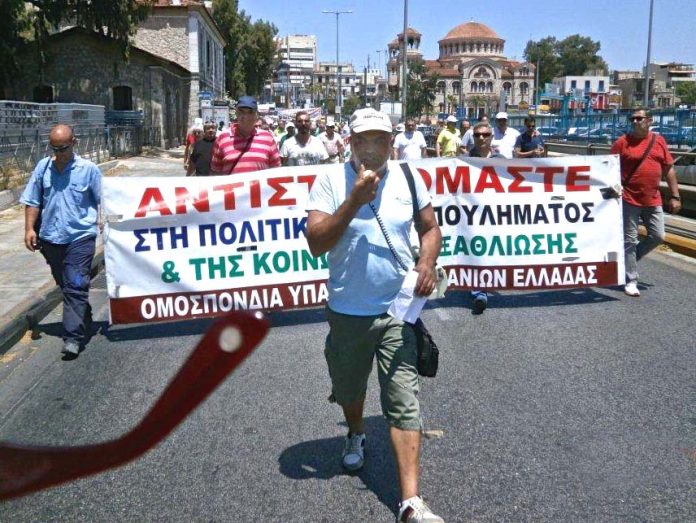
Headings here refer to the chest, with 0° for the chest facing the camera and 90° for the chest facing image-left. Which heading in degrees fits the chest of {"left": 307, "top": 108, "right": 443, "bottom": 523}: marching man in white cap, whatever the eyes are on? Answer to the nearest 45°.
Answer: approximately 0°

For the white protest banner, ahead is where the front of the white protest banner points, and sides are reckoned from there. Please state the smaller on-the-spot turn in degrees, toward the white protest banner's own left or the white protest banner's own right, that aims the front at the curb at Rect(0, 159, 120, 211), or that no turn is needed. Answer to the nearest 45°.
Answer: approximately 135° to the white protest banner's own right

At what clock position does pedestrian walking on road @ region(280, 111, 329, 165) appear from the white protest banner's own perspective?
The pedestrian walking on road is roughly at 6 o'clock from the white protest banner.

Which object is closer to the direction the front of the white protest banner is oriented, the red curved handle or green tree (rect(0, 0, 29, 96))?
the red curved handle

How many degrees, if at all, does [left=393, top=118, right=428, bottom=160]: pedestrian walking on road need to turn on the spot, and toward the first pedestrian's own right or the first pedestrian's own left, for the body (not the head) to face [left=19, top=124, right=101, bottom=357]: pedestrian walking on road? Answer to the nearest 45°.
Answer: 0° — they already face them

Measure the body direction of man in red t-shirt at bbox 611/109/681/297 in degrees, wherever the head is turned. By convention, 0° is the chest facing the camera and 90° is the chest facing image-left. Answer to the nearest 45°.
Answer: approximately 0°
